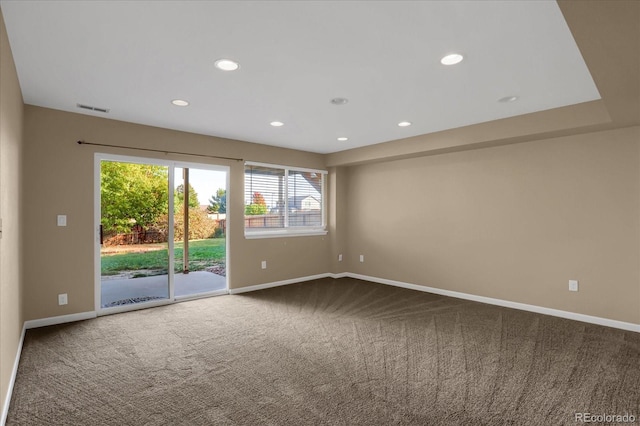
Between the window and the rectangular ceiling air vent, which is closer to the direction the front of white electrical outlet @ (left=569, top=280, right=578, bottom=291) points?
the rectangular ceiling air vent

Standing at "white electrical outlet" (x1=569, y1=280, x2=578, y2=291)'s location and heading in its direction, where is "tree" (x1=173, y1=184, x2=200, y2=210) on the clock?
The tree is roughly at 2 o'clock from the white electrical outlet.

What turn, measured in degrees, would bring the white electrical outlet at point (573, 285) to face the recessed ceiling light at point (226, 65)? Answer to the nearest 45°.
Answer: approximately 45° to its right

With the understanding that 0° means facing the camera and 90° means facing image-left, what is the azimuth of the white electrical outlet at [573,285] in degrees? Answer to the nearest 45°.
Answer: approximately 0°

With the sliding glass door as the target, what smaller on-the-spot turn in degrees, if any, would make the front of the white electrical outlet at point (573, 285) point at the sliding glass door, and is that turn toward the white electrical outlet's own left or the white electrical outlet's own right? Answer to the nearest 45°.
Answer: approximately 45° to the white electrical outlet's own right

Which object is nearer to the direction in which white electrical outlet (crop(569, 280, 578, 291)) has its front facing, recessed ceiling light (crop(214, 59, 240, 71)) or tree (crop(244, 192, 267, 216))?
the recessed ceiling light

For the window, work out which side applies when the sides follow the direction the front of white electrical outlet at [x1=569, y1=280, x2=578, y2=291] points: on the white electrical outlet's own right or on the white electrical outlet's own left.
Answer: on the white electrical outlet's own right

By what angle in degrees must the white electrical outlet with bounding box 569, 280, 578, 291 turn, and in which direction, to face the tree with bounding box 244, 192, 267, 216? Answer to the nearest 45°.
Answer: approximately 90° to its right
